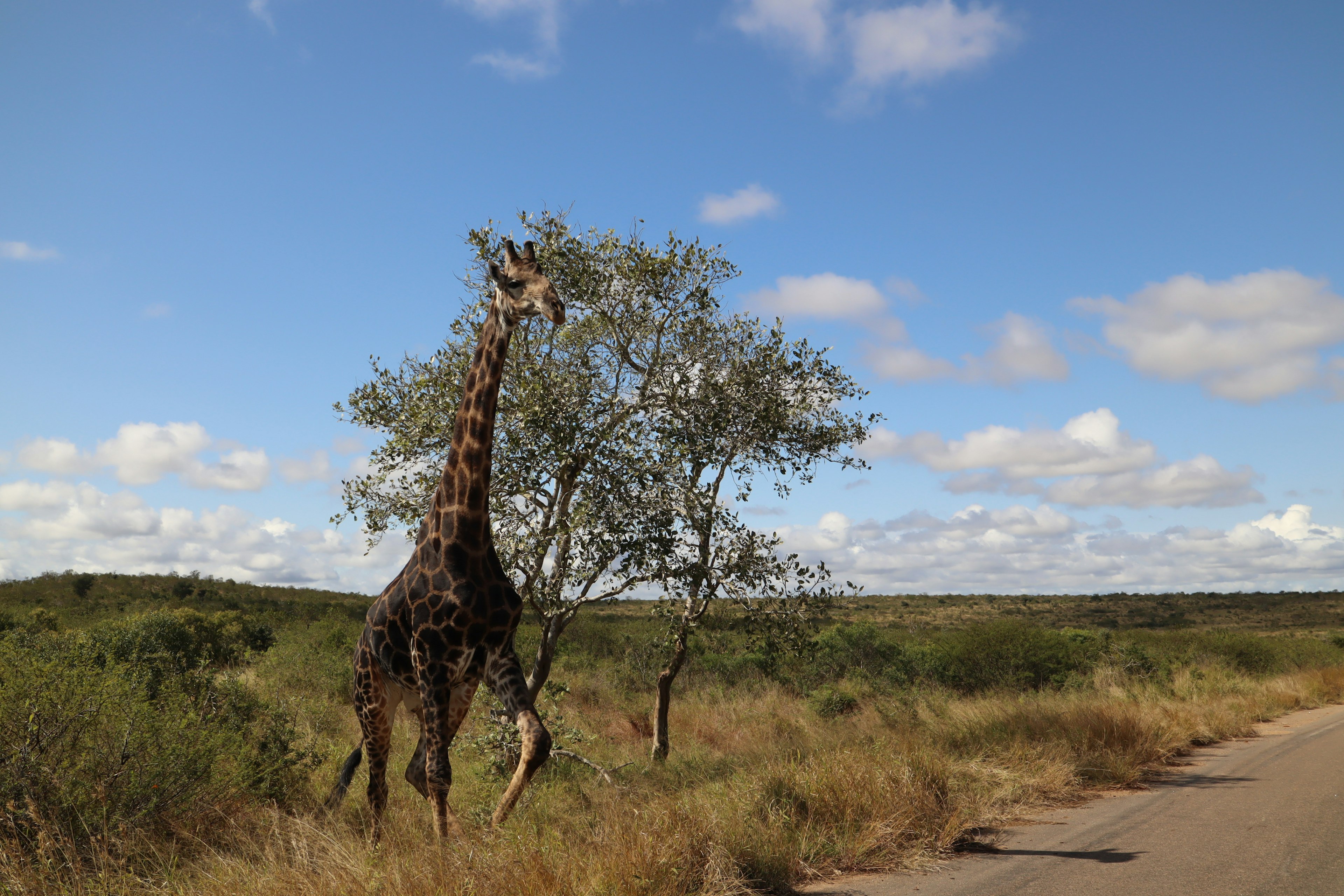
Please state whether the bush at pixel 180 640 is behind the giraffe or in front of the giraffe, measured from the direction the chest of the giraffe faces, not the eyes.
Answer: behind

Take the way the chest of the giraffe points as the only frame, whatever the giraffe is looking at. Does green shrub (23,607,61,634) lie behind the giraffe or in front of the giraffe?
behind

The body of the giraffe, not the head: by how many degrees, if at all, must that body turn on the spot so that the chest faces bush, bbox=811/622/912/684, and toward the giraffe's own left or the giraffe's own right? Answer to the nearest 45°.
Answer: approximately 90° to the giraffe's own left

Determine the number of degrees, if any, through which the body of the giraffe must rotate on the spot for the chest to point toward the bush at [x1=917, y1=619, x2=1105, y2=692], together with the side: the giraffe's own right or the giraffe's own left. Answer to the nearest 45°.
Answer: approximately 90° to the giraffe's own left

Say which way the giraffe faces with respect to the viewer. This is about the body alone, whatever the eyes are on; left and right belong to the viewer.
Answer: facing the viewer and to the right of the viewer

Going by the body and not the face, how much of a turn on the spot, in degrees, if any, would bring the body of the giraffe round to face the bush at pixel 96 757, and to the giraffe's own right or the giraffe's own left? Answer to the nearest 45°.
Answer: approximately 180°
